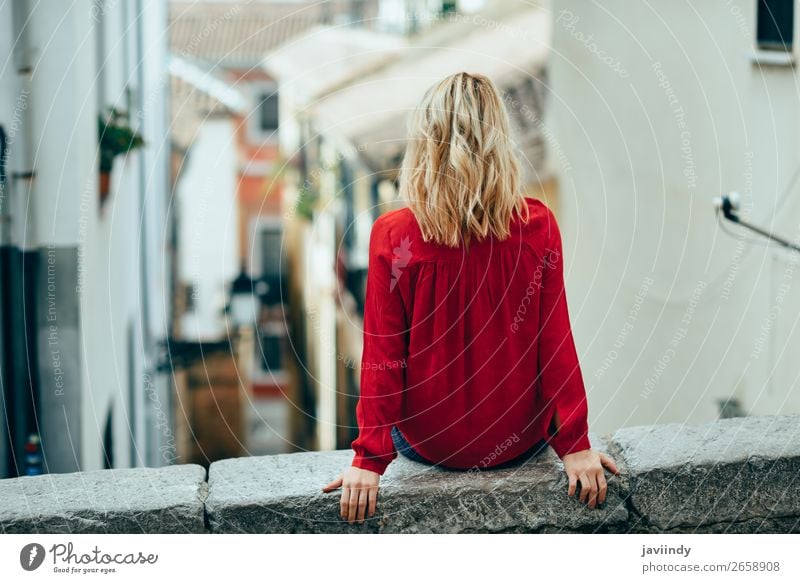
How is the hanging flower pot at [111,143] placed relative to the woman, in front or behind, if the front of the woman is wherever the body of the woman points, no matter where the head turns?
in front

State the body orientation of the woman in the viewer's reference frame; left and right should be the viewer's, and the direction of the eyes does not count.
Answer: facing away from the viewer

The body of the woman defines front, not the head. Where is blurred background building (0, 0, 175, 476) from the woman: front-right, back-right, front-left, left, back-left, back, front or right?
front-left

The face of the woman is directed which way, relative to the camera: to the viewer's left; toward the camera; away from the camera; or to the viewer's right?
away from the camera

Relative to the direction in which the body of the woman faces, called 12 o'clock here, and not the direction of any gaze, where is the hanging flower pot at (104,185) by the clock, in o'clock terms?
The hanging flower pot is roughly at 11 o'clock from the woman.
